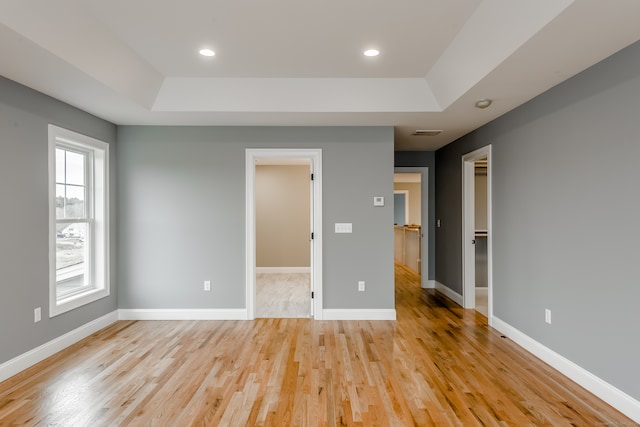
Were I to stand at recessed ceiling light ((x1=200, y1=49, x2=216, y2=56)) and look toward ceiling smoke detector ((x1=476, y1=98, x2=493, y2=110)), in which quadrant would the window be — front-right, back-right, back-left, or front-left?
back-left

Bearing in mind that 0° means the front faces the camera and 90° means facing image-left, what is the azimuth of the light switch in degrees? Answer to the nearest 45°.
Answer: approximately 0°

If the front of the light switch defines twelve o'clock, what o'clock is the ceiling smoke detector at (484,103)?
The ceiling smoke detector is roughly at 10 o'clock from the light switch.

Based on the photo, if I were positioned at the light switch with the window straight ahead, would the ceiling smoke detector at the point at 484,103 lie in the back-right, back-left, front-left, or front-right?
back-left

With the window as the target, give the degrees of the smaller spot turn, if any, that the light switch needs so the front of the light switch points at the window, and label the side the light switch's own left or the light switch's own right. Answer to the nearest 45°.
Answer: approximately 90° to the light switch's own right
